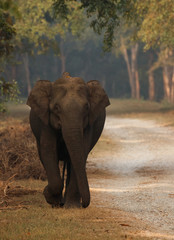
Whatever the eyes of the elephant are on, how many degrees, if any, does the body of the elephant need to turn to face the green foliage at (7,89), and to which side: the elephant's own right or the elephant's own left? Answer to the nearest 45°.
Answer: approximately 180°

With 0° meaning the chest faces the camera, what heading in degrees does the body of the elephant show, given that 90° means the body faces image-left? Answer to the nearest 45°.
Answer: approximately 0°

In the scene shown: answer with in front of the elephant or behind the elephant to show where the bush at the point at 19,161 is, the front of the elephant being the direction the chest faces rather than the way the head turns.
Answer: behind
